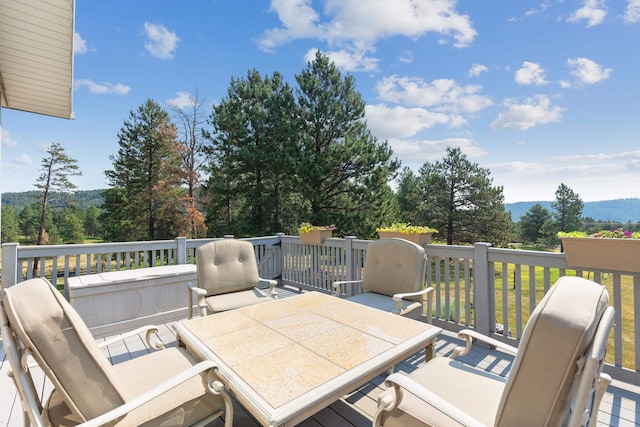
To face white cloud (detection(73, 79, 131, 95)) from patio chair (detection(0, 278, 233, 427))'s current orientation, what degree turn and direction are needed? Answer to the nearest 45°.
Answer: approximately 45° to its left

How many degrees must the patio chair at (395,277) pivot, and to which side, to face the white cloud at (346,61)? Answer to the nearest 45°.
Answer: approximately 135° to its right

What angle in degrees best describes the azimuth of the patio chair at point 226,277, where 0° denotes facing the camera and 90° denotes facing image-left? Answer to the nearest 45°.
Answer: approximately 315°

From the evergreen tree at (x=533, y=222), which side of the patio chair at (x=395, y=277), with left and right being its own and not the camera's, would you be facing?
back

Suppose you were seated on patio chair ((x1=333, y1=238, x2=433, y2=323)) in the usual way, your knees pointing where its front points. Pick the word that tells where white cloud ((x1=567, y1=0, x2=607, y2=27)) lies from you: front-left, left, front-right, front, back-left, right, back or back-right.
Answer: back

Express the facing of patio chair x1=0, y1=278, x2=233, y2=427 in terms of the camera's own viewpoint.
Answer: facing away from the viewer and to the right of the viewer

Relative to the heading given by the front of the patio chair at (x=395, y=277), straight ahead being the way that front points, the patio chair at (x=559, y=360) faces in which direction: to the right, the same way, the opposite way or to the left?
to the right

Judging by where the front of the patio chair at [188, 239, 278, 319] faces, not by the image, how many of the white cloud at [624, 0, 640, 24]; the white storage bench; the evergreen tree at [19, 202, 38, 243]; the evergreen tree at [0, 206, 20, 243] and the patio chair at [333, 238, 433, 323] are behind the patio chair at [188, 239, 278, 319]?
3

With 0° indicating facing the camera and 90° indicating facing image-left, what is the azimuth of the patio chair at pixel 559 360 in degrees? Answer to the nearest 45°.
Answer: approximately 135°

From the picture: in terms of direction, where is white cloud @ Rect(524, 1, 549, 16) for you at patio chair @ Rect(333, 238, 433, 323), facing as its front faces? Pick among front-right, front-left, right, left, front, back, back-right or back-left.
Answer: back

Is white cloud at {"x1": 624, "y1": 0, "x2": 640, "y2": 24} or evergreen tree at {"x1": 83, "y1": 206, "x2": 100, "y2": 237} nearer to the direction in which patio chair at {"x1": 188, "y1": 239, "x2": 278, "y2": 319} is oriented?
the white cloud

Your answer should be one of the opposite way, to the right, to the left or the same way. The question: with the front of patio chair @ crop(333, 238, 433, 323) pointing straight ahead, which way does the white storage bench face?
to the left
